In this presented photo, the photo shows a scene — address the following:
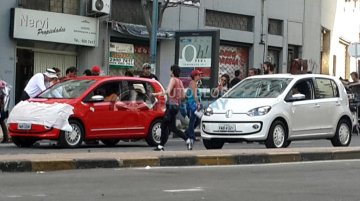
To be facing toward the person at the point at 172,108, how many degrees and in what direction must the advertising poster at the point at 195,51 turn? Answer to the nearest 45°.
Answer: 0° — it already faces them

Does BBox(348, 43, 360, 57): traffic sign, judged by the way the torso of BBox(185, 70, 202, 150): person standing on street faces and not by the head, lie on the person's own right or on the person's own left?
on the person's own left

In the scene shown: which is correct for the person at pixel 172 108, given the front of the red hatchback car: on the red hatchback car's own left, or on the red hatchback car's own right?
on the red hatchback car's own left

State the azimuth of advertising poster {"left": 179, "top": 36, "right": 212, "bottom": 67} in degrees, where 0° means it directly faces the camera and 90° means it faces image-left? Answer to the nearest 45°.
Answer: approximately 0°

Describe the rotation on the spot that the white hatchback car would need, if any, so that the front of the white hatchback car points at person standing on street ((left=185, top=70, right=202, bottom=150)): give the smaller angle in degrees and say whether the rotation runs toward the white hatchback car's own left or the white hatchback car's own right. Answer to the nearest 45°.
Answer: approximately 45° to the white hatchback car's own right

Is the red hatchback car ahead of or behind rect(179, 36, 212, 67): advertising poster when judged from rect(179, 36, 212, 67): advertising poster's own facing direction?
ahead
